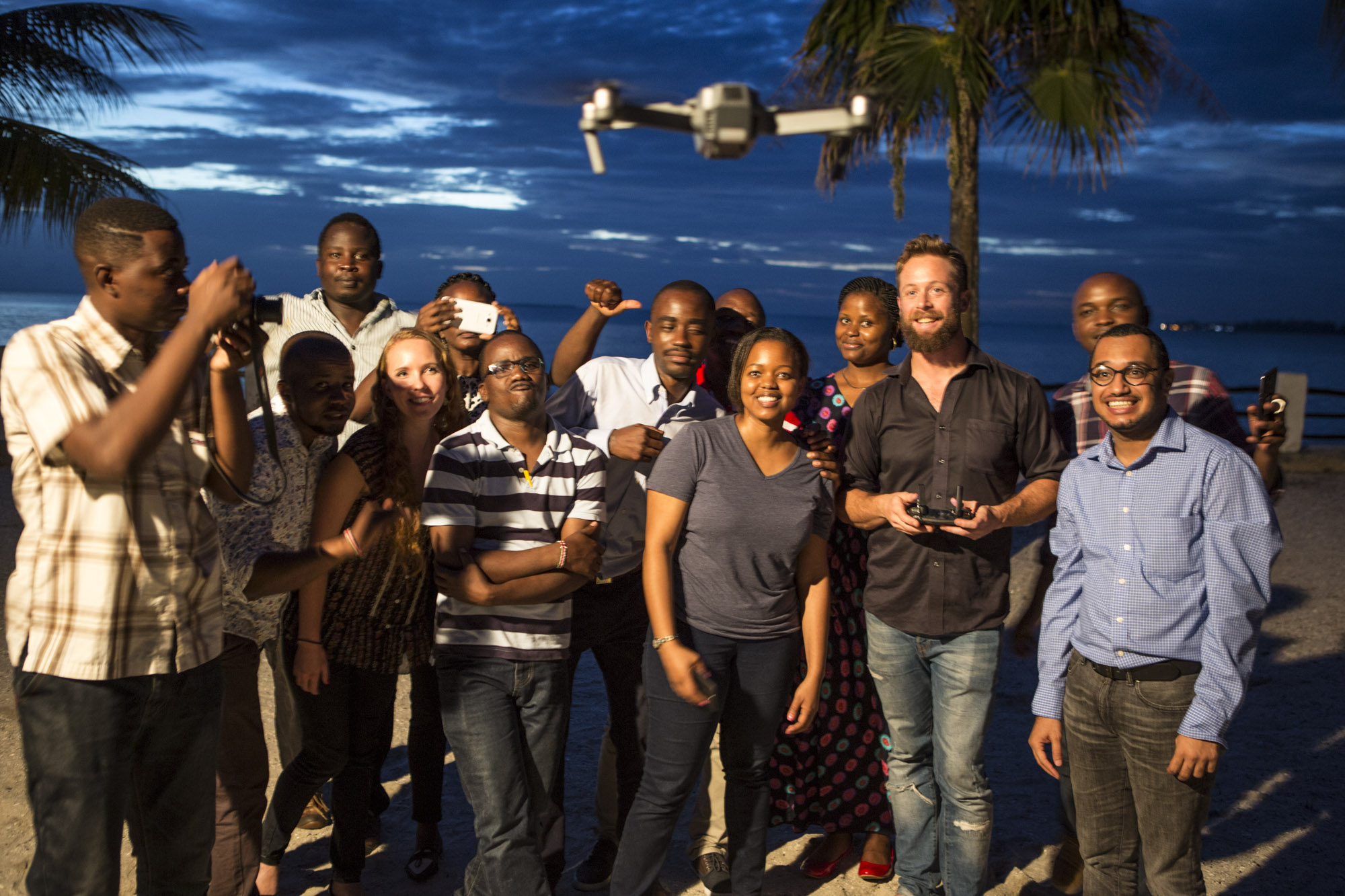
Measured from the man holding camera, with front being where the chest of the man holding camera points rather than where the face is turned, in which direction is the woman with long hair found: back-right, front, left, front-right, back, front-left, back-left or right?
left

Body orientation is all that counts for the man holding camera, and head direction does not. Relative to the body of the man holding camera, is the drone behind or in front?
in front

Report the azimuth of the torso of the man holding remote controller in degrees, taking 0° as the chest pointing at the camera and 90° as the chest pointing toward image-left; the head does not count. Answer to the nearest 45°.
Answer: approximately 0°

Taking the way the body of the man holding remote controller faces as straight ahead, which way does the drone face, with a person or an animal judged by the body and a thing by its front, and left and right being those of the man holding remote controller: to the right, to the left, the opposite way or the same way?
the opposite way

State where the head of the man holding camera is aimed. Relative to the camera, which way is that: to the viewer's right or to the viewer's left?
to the viewer's right

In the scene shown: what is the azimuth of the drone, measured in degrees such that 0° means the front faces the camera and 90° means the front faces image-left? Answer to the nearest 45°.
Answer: approximately 180°

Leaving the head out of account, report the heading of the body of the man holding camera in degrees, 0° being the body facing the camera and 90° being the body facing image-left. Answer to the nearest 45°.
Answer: approximately 315°

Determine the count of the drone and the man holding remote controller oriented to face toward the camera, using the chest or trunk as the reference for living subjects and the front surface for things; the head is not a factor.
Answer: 1
